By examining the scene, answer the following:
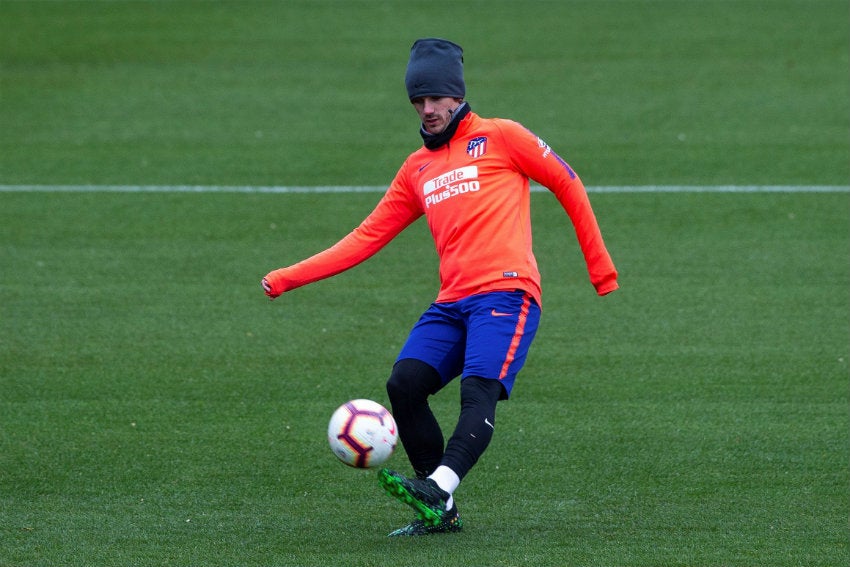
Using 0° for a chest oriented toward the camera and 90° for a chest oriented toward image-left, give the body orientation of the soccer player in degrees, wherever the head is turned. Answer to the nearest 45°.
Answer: approximately 45°

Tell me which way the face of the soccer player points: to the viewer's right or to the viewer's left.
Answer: to the viewer's left
